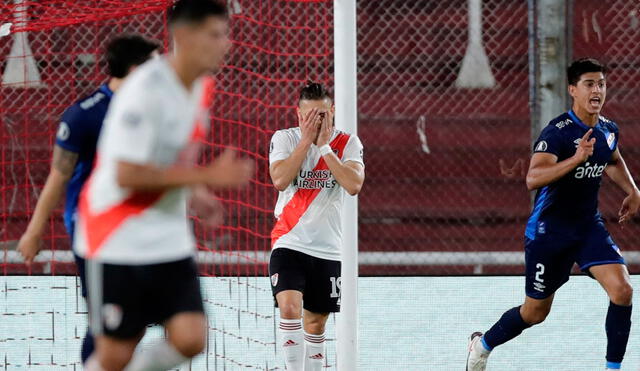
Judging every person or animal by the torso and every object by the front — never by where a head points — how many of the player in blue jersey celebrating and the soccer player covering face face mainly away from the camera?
0

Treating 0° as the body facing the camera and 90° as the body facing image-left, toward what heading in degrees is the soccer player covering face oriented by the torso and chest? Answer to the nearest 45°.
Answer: approximately 0°

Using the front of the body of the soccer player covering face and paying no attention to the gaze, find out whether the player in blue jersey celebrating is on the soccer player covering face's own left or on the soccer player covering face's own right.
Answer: on the soccer player covering face's own left

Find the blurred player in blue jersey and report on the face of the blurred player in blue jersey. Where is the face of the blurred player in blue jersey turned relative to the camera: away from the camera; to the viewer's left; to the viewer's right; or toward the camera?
away from the camera

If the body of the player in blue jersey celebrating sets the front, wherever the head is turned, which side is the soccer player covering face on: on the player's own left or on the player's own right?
on the player's own right

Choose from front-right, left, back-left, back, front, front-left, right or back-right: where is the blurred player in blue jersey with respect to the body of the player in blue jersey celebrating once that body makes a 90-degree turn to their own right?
front

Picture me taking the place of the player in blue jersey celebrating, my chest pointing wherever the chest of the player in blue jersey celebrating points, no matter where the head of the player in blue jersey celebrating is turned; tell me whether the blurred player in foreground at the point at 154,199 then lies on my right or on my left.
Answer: on my right

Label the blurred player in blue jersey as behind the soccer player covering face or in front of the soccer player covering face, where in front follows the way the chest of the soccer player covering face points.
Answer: in front
